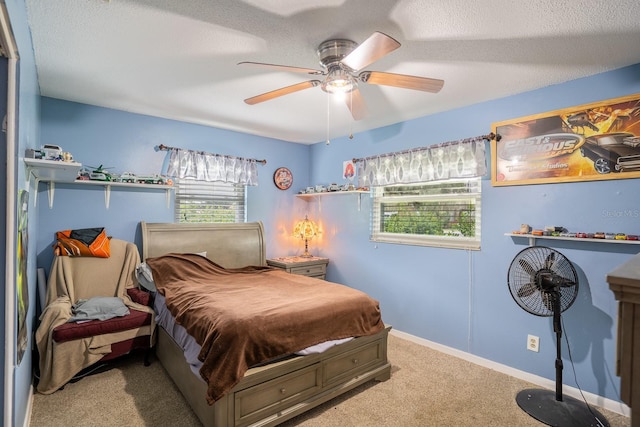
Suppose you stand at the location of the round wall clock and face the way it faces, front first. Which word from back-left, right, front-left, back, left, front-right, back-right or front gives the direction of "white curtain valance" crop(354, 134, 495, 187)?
front

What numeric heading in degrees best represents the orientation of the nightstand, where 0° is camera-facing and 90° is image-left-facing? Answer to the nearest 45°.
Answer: approximately 315°

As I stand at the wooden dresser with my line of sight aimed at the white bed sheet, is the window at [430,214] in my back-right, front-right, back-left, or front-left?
front-right

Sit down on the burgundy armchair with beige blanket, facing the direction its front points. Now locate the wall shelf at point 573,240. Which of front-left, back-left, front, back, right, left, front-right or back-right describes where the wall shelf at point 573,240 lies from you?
front

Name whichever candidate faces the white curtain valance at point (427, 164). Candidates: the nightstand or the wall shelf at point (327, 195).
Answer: the nightstand

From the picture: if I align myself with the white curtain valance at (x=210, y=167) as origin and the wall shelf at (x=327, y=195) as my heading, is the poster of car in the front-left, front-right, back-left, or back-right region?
front-right

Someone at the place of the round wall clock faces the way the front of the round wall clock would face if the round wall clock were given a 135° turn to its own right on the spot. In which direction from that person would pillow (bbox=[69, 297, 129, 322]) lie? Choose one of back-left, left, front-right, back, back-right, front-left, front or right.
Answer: front-left

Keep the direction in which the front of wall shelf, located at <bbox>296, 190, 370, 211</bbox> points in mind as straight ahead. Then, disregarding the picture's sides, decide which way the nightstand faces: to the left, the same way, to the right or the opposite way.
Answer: to the left

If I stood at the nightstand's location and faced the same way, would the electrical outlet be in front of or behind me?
in front

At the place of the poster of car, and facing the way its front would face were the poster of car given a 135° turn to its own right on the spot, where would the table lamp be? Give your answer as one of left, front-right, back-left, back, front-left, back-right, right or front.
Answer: left

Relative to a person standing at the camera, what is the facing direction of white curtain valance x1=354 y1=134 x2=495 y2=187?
facing the viewer and to the left of the viewer

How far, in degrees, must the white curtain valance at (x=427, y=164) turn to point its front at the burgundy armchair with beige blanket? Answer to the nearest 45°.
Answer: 0° — it already faces it

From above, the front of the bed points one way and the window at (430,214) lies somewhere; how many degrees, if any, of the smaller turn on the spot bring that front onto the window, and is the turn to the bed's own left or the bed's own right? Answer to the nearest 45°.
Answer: approximately 90° to the bed's own left

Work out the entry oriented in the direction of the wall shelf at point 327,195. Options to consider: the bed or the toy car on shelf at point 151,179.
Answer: the toy car on shelf

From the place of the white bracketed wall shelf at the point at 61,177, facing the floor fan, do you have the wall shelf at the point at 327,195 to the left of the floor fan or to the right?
left
